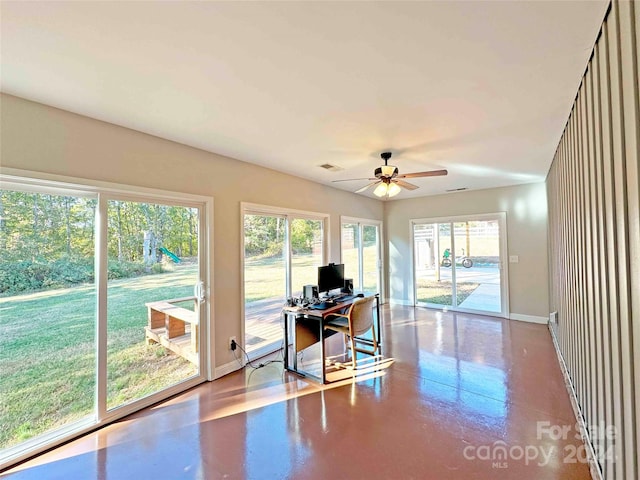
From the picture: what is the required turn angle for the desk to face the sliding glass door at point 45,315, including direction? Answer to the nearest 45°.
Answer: approximately 90° to its right

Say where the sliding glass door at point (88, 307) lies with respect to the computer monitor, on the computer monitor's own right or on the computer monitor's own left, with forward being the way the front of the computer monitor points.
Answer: on the computer monitor's own right

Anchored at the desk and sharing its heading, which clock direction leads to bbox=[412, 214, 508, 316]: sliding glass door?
The sliding glass door is roughly at 9 o'clock from the desk.

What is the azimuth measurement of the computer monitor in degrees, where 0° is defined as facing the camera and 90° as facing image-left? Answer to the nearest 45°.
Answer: approximately 315°

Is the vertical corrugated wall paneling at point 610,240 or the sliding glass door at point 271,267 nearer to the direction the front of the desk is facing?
the vertical corrugated wall paneling

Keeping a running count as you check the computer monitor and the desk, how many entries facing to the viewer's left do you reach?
0

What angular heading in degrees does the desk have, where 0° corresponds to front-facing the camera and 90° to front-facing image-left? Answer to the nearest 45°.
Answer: approximately 315°

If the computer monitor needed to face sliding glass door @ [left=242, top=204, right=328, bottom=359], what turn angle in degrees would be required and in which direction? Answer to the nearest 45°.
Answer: approximately 135° to its right
